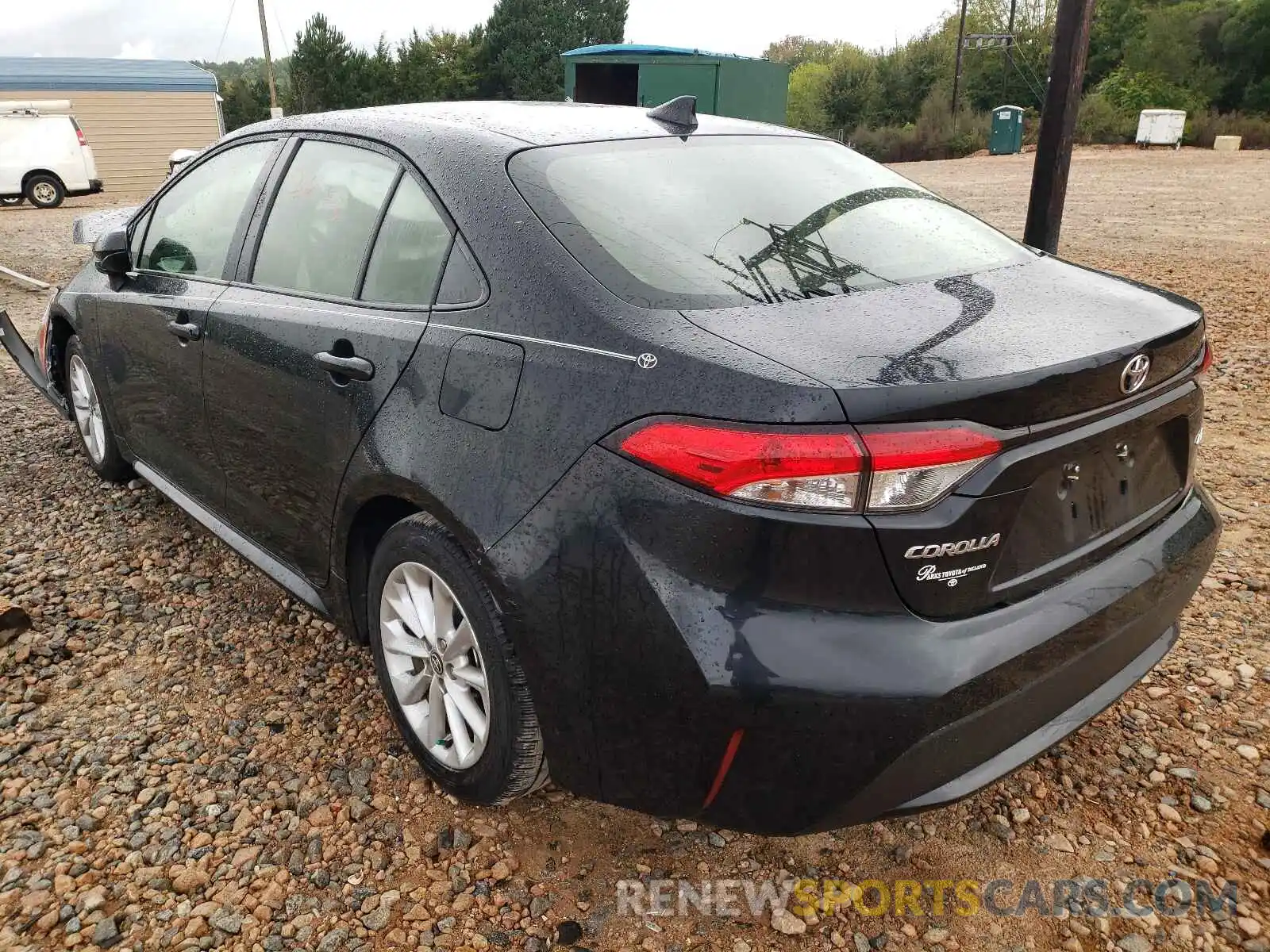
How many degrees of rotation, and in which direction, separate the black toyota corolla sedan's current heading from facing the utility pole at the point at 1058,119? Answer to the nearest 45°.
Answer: approximately 90° to its right

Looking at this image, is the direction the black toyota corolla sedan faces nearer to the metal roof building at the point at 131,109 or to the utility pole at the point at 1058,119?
the metal roof building

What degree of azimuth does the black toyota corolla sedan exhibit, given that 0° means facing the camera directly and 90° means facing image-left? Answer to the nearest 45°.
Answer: approximately 135°

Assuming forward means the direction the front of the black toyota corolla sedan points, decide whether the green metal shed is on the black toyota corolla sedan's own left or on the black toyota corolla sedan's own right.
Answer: on the black toyota corolla sedan's own right

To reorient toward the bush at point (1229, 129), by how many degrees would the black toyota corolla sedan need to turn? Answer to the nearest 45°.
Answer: approximately 90° to its right
